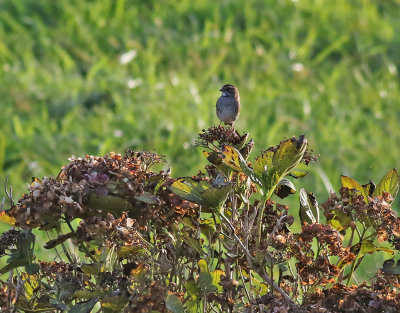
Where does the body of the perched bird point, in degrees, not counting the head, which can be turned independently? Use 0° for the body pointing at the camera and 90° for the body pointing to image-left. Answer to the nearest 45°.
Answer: approximately 45°
